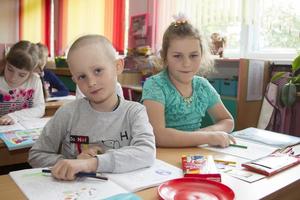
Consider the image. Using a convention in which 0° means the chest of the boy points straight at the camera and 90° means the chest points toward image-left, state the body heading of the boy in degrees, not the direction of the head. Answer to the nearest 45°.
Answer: approximately 0°

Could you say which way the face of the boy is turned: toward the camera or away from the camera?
toward the camera

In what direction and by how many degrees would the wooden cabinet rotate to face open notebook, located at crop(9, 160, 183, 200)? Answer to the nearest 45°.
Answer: approximately 45° to its left

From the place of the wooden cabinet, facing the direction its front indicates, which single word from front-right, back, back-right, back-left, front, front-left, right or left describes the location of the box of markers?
front-left

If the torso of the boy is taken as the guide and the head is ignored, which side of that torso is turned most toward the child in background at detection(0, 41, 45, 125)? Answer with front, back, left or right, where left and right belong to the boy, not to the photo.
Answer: back

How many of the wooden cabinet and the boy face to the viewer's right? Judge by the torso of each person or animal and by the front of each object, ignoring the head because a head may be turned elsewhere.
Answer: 0

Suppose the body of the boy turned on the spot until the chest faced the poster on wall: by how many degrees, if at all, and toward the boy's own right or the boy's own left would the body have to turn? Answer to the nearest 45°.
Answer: approximately 180°

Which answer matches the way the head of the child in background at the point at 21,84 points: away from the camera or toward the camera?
toward the camera
